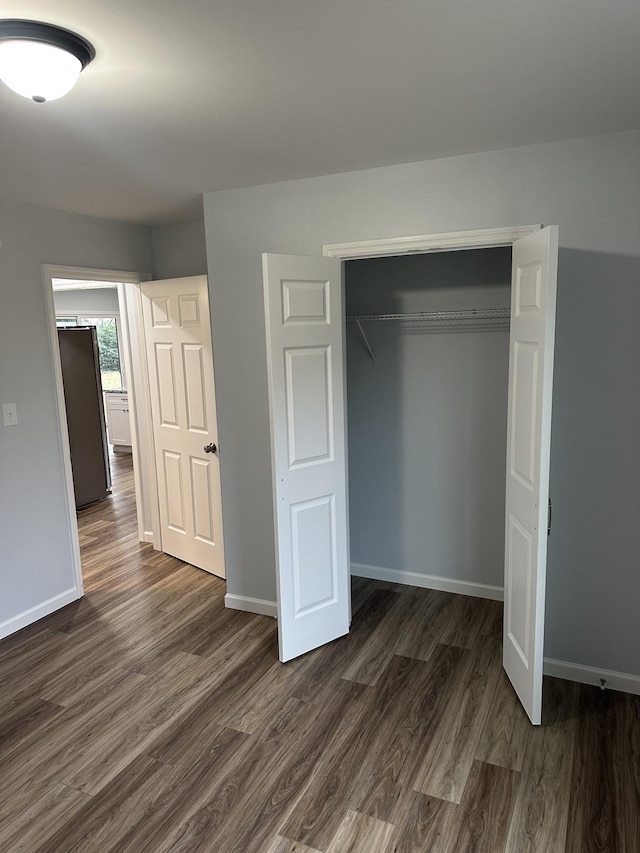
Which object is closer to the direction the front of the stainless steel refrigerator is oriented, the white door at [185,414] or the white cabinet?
the white cabinet

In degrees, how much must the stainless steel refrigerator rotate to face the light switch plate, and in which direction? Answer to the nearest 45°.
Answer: approximately 135° to its right

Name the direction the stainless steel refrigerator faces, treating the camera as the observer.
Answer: facing away from the viewer and to the right of the viewer

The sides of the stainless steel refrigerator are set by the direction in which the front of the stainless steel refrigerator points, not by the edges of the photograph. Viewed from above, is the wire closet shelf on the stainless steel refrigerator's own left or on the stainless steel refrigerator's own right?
on the stainless steel refrigerator's own right

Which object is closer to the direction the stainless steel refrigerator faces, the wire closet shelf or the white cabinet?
the white cabinet

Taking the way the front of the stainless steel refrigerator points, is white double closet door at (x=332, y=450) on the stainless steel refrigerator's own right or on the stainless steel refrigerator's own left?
on the stainless steel refrigerator's own right

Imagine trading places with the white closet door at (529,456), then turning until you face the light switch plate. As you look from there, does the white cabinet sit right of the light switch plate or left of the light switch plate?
right

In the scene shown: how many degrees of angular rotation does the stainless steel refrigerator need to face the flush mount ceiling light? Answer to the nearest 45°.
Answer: approximately 135° to its right

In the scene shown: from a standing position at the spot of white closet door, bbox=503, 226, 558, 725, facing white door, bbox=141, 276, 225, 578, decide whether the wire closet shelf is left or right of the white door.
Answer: right

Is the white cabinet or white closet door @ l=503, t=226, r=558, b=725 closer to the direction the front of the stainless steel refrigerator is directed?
the white cabinet
